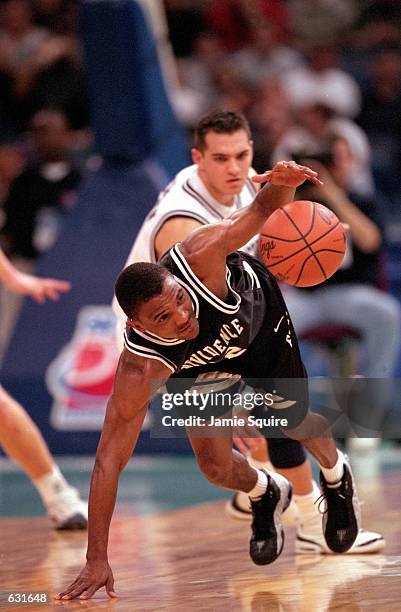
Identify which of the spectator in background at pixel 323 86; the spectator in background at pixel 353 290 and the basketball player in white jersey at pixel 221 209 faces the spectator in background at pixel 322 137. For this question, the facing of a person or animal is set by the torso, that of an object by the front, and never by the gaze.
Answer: the spectator in background at pixel 323 86

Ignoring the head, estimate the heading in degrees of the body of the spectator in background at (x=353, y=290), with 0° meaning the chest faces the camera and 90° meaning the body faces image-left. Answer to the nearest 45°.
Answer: approximately 45°

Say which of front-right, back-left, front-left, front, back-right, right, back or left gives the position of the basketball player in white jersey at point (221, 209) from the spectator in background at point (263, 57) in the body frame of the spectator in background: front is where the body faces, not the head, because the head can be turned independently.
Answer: front

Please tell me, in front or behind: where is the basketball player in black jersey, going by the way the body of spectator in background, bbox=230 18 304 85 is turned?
in front

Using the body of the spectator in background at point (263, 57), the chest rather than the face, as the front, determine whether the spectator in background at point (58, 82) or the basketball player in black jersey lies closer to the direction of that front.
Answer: the basketball player in black jersey

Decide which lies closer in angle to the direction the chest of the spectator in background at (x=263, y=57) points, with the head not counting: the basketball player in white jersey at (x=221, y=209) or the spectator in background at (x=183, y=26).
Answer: the basketball player in white jersey

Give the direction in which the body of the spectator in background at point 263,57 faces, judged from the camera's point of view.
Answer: toward the camera

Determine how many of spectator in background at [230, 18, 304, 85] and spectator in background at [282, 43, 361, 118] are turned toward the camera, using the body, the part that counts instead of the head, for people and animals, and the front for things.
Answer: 2

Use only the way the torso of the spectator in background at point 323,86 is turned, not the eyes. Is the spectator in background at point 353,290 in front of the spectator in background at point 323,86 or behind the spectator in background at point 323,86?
in front

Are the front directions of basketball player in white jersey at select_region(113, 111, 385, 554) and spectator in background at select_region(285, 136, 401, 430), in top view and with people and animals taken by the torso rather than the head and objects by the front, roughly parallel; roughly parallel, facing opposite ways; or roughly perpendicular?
roughly perpendicular

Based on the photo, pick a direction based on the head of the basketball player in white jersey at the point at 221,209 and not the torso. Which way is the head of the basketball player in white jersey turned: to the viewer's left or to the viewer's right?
to the viewer's right

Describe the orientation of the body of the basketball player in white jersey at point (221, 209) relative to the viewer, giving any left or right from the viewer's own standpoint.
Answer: facing the viewer and to the right of the viewer

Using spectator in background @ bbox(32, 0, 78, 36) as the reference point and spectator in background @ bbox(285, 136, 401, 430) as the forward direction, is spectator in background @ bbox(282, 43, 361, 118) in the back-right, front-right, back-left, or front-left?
front-left

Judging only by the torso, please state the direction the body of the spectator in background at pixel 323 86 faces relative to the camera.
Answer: toward the camera

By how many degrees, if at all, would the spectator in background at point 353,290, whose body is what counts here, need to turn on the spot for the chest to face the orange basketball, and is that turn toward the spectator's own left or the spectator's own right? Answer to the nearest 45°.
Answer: approximately 45° to the spectator's own left

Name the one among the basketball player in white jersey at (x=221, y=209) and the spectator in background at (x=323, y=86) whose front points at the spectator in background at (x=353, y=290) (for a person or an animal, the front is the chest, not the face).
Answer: the spectator in background at (x=323, y=86)
